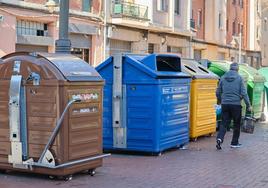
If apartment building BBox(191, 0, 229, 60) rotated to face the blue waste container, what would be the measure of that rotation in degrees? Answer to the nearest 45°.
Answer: approximately 45° to its right

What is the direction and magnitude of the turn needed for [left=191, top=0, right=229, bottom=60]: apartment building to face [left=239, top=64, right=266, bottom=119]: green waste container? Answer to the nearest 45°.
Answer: approximately 45° to its right

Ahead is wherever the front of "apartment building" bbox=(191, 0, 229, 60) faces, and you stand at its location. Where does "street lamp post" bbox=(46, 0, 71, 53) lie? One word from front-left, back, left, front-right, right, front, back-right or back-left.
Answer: front-right

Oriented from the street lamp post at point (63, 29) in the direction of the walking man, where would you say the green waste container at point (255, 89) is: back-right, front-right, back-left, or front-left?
front-left

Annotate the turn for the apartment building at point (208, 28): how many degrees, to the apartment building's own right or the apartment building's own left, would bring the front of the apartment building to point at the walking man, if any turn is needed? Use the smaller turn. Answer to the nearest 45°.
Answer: approximately 45° to the apartment building's own right

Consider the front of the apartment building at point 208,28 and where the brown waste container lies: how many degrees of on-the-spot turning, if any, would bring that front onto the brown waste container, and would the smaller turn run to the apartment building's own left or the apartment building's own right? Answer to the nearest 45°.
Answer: approximately 45° to the apartment building's own right
